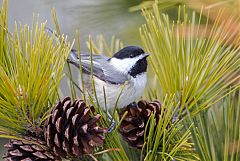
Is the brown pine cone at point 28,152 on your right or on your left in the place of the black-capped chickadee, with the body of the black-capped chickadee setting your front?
on your right

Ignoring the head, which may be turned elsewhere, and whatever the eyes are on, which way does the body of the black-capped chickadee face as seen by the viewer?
to the viewer's right
